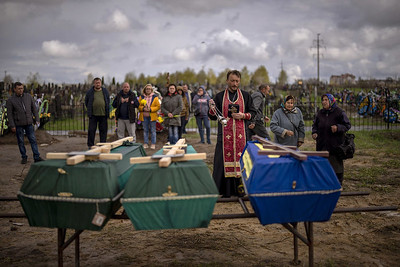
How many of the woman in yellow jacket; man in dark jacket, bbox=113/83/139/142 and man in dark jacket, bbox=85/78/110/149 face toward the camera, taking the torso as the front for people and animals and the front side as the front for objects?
3

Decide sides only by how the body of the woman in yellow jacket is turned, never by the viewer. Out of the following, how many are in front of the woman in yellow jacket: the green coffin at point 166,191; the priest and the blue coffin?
3

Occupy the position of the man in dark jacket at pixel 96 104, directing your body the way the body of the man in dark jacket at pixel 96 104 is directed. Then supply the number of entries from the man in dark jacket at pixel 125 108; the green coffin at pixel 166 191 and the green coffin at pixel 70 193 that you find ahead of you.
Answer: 2

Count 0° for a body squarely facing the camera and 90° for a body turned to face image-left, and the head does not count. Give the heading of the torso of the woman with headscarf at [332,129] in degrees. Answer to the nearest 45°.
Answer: approximately 45°

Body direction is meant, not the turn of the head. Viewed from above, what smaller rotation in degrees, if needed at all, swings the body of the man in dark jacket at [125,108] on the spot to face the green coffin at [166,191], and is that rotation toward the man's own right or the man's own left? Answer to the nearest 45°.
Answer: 0° — they already face it

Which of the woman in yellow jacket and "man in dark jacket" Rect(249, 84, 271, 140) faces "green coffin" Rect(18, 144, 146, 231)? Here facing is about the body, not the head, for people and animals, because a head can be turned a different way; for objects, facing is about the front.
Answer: the woman in yellow jacket

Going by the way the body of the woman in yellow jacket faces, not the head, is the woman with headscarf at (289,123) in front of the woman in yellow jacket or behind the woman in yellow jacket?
in front
